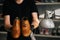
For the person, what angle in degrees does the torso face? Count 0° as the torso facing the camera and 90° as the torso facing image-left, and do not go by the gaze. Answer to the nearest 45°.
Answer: approximately 0°
